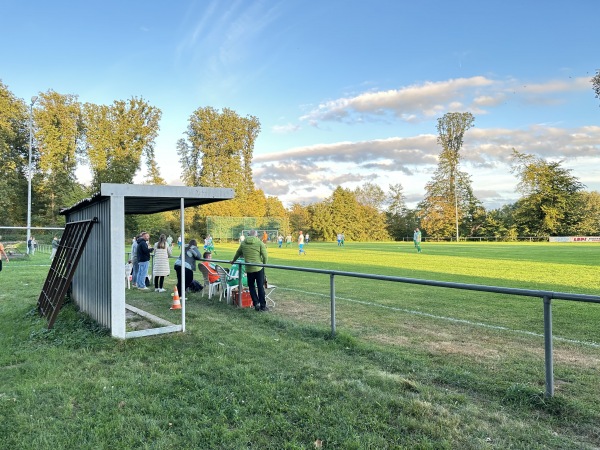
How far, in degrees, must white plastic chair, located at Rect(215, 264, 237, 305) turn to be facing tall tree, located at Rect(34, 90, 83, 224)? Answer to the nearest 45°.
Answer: approximately 90° to its left

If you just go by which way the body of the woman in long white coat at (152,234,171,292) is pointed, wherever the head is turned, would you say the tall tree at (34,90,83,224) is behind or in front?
in front

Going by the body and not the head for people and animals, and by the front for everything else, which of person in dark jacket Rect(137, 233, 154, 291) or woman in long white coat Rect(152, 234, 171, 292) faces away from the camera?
the woman in long white coat

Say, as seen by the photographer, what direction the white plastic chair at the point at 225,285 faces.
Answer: facing away from the viewer and to the right of the viewer

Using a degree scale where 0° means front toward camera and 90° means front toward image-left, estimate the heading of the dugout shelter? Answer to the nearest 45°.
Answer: approximately 270°

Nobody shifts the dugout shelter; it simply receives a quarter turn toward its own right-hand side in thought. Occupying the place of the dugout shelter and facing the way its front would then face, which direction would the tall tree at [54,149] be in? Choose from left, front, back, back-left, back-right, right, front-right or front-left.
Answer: back

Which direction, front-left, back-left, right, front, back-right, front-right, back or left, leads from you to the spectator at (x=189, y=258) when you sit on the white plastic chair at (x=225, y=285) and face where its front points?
left

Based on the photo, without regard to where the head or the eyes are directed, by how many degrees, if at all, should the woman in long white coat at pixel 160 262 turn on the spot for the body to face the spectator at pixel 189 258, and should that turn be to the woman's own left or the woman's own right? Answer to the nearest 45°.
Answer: approximately 135° to the woman's own right

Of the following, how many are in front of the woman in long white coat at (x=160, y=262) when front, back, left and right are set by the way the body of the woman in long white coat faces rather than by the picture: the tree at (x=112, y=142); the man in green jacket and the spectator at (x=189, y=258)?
1

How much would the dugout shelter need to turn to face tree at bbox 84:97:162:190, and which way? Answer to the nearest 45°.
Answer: approximately 90° to its left

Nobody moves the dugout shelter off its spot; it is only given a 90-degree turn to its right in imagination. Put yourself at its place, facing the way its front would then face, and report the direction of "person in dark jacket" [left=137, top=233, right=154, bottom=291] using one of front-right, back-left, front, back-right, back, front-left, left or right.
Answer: back

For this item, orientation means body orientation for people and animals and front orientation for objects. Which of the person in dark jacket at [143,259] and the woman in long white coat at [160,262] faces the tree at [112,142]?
the woman in long white coat

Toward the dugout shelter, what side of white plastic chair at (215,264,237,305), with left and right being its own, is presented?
back
